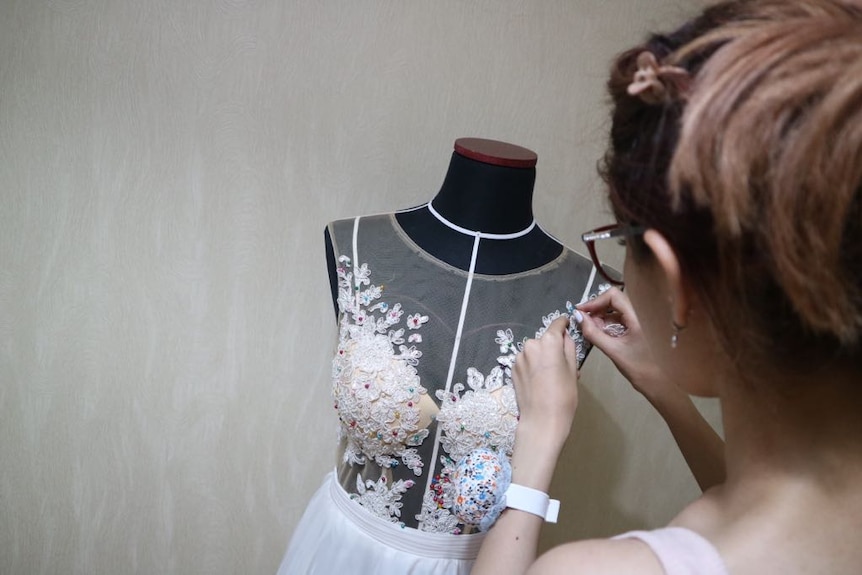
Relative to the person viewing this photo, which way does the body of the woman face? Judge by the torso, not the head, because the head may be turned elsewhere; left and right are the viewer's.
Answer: facing away from the viewer and to the left of the viewer

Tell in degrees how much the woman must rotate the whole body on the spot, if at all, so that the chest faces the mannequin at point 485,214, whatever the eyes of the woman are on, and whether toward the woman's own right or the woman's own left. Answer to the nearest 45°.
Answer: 0° — they already face it

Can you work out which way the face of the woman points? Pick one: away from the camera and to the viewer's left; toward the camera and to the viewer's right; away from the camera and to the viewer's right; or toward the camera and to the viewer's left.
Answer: away from the camera and to the viewer's left

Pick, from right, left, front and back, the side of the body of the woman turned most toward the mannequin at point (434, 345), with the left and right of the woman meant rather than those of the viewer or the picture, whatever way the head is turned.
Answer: front

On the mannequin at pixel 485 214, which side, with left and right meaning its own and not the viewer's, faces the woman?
front

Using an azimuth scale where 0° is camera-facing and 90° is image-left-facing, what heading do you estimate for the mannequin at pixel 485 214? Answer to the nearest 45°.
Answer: approximately 0°

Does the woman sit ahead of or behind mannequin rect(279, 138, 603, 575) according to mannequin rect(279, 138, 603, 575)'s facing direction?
ahead
